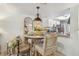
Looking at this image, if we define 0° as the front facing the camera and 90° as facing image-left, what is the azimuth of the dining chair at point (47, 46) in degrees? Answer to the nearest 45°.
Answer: approximately 135°
